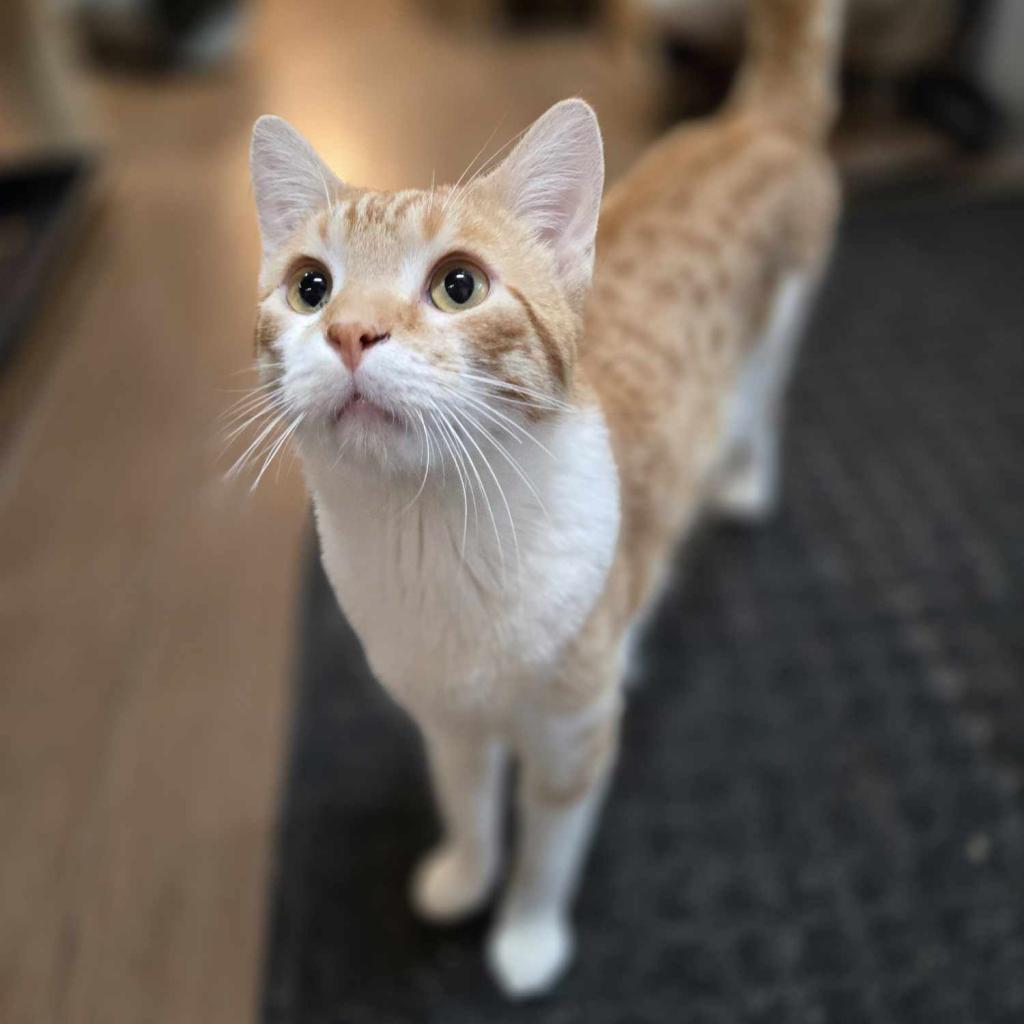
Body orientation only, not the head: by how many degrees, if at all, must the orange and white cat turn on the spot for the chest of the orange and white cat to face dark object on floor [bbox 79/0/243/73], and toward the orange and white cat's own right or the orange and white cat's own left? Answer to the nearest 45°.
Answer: approximately 135° to the orange and white cat's own right

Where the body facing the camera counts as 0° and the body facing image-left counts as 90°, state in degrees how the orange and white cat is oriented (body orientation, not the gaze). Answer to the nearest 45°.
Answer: approximately 45°

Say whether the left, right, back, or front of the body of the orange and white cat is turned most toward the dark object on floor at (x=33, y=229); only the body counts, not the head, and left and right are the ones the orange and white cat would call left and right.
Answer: right

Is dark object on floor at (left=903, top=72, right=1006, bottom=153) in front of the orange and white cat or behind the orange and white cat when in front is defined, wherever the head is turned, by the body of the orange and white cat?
behind
